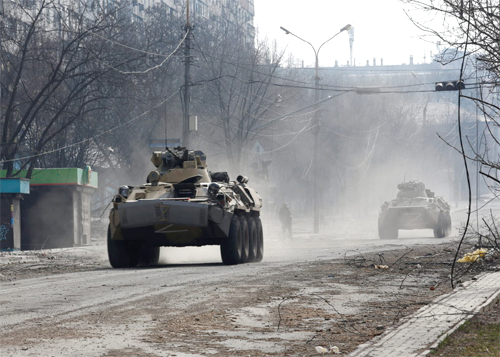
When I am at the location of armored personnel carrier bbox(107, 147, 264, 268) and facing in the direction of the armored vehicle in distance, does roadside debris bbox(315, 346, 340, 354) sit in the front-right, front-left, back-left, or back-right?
back-right

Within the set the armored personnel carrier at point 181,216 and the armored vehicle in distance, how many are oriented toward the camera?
2

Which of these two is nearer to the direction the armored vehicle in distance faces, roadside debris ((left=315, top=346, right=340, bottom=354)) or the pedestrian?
the roadside debris

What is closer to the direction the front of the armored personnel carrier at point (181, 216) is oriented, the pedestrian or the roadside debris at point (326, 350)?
the roadside debris

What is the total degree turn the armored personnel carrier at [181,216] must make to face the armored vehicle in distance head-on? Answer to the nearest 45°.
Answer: approximately 135° to its left

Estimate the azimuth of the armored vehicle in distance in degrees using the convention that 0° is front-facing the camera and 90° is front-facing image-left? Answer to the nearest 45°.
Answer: approximately 0°

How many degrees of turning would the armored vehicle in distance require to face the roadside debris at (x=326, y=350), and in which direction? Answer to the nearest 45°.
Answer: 0° — it already faces it

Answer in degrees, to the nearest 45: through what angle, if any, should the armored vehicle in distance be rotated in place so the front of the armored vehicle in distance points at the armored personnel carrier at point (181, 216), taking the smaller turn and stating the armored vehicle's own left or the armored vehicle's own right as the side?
0° — it already faces it

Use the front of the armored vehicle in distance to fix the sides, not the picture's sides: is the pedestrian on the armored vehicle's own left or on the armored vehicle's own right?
on the armored vehicle's own right

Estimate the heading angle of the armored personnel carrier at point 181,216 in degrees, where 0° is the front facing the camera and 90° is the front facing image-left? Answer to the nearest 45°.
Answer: approximately 0°
